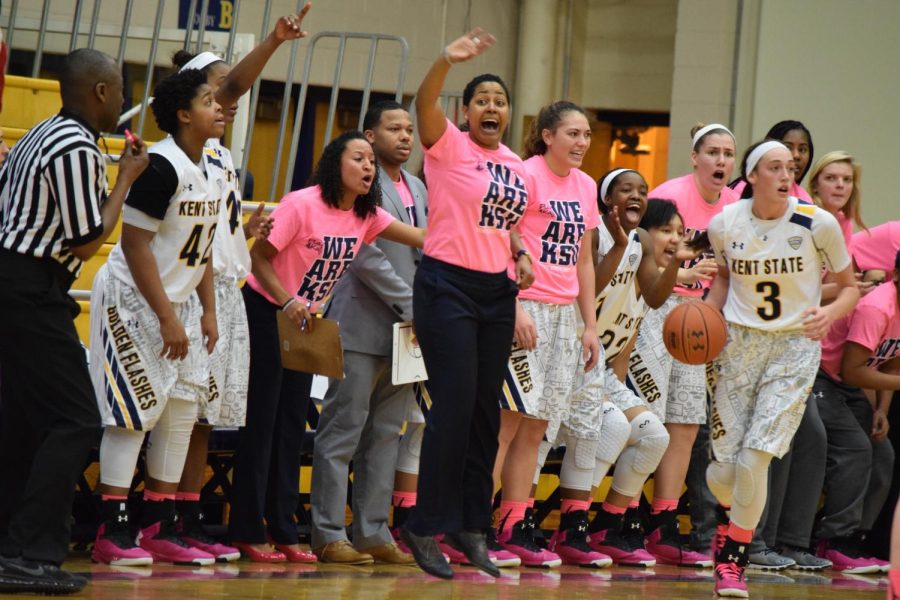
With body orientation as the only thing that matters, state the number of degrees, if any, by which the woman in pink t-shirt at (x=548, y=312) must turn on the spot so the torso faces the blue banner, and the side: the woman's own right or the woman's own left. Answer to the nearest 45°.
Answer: approximately 180°

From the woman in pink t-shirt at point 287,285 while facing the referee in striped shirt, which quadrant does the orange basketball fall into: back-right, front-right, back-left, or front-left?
back-left

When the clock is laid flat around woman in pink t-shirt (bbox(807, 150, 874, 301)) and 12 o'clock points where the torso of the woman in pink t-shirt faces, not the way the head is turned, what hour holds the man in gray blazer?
The man in gray blazer is roughly at 3 o'clock from the woman in pink t-shirt.

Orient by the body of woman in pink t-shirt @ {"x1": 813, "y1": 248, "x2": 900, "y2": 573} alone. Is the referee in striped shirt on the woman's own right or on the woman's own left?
on the woman's own right
